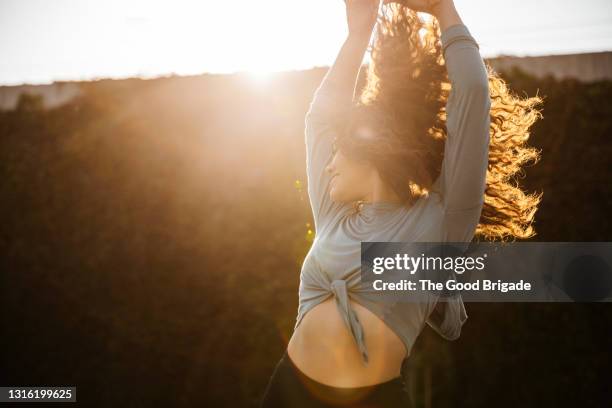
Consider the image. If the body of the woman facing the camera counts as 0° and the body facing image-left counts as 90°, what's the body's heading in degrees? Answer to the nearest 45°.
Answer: approximately 45°

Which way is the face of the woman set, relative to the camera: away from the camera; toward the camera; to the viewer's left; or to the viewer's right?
to the viewer's left
